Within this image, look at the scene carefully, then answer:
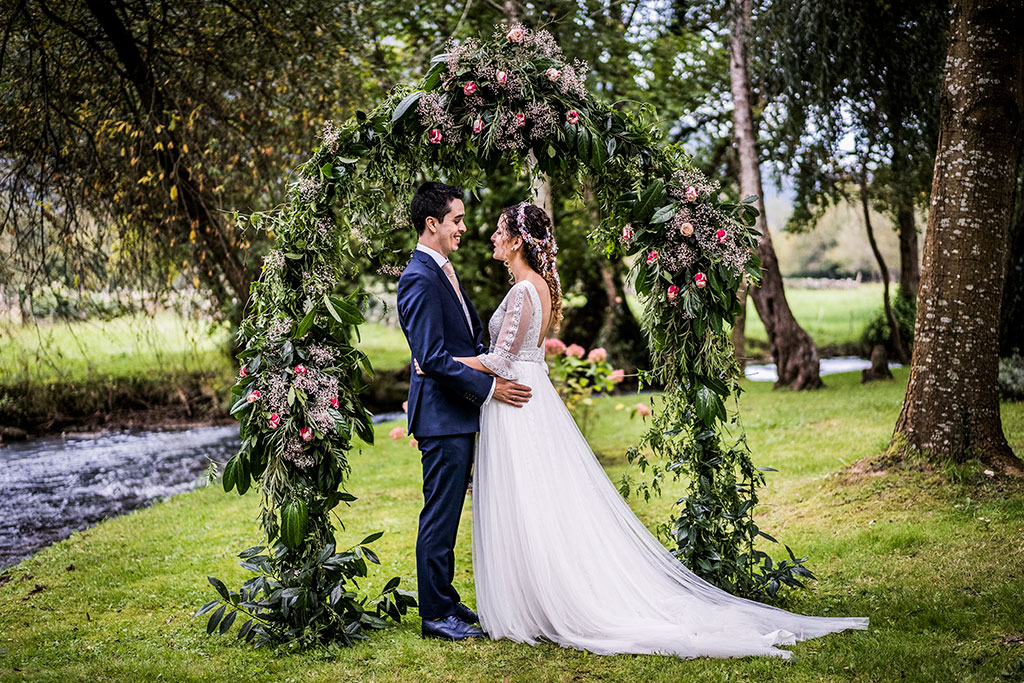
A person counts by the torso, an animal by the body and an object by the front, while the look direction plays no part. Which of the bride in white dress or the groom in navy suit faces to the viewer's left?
the bride in white dress

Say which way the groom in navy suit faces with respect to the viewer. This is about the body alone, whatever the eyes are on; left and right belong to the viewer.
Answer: facing to the right of the viewer

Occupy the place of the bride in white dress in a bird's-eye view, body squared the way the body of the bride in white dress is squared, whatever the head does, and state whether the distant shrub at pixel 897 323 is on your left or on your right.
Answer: on your right

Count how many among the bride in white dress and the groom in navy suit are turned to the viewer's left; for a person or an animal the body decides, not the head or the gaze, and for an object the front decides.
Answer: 1

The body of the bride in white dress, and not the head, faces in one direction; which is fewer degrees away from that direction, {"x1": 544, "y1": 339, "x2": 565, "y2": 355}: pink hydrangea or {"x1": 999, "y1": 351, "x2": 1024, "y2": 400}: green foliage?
the pink hydrangea

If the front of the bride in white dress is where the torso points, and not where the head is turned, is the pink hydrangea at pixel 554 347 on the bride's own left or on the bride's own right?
on the bride's own right

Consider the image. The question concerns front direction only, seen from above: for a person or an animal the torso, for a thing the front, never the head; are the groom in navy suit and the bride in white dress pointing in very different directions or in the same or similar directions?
very different directions

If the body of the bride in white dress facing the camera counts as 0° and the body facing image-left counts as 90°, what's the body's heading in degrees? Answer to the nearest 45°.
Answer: approximately 90°

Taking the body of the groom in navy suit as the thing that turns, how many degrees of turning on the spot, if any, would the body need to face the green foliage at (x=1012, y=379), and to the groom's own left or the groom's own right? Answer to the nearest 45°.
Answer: approximately 45° to the groom's own left

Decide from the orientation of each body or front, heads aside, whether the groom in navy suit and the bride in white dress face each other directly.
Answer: yes

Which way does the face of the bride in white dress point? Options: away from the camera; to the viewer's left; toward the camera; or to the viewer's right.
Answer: to the viewer's left

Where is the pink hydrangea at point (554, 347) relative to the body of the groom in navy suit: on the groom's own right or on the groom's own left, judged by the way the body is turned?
on the groom's own left
